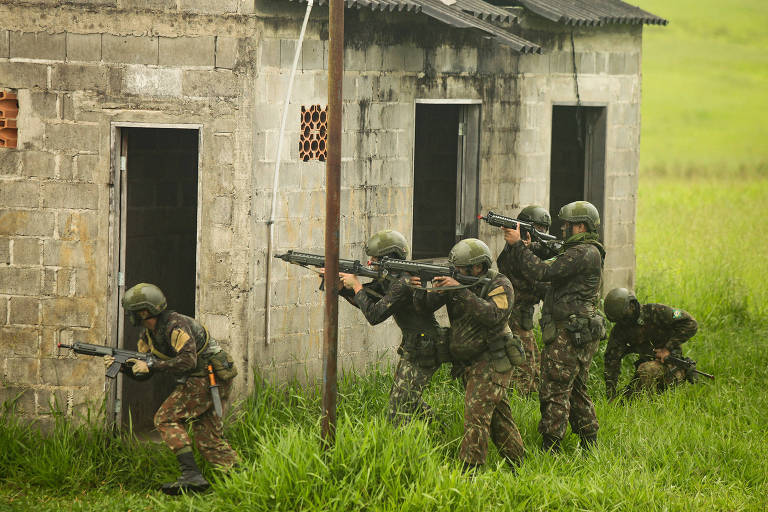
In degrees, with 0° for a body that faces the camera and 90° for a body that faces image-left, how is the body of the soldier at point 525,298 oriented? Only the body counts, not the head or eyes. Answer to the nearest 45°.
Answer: approximately 90°

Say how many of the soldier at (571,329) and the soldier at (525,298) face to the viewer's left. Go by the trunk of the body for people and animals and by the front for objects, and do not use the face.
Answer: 2

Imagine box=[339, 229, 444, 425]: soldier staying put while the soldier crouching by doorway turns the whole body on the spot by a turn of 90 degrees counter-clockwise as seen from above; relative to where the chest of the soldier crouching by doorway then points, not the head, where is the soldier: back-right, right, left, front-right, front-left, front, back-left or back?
left

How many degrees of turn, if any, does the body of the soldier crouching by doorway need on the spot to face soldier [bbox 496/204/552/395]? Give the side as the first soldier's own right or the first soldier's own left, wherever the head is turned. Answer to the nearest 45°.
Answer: approximately 135° to the first soldier's own right

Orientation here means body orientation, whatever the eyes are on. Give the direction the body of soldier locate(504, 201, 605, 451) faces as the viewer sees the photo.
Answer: to the viewer's left

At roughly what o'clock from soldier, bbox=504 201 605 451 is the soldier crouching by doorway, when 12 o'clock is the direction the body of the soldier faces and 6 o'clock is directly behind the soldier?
The soldier crouching by doorway is roughly at 11 o'clock from the soldier.

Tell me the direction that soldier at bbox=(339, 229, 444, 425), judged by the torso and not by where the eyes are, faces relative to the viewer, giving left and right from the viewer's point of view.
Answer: facing to the left of the viewer

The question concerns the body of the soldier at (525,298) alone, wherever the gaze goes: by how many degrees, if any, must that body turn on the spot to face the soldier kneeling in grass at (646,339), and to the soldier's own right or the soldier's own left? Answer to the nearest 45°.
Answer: approximately 180°

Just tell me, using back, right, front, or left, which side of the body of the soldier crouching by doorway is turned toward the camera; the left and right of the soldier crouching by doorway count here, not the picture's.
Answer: left

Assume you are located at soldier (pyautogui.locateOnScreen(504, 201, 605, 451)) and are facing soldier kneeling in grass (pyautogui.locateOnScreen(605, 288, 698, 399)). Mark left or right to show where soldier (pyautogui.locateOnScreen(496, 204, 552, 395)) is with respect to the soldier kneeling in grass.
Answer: left

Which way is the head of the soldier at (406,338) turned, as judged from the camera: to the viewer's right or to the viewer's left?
to the viewer's left

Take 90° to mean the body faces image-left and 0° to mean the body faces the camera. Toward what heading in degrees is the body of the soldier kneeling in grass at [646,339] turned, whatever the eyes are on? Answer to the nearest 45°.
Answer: approximately 45°
